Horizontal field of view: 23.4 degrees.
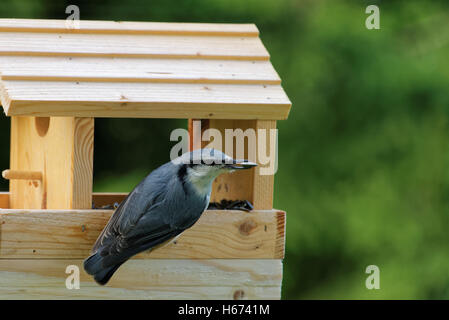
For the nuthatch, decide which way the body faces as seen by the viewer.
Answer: to the viewer's right
